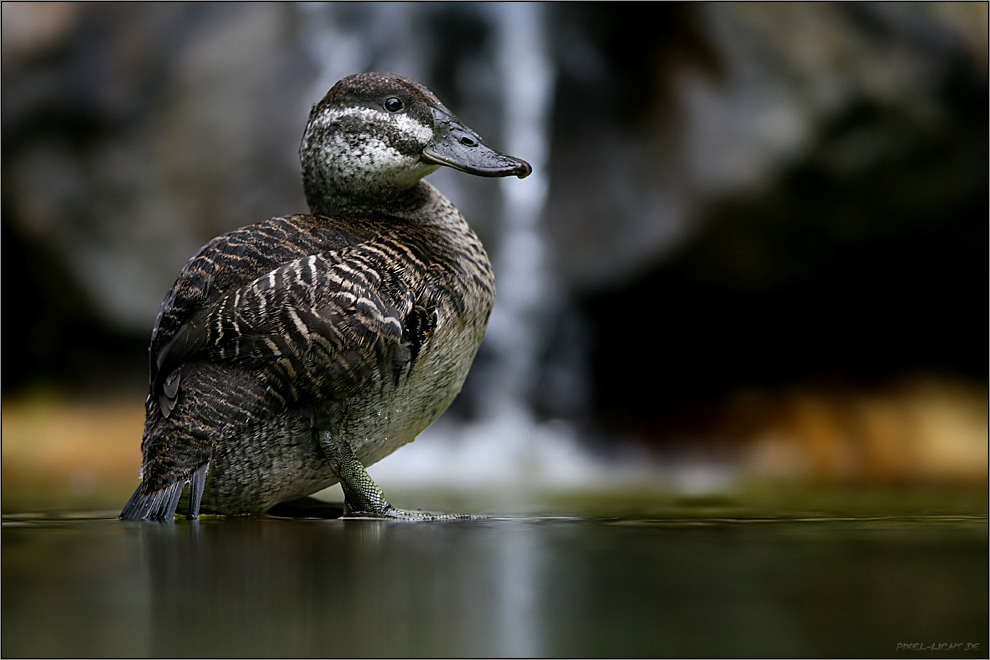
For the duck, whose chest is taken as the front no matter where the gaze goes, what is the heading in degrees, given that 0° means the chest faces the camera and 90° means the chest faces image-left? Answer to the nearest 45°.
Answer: approximately 270°
